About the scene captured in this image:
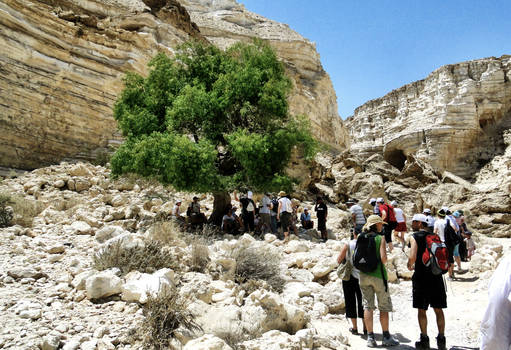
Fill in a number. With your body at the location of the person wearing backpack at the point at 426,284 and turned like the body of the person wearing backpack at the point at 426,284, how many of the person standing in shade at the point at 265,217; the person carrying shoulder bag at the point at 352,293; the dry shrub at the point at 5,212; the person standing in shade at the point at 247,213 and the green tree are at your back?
0

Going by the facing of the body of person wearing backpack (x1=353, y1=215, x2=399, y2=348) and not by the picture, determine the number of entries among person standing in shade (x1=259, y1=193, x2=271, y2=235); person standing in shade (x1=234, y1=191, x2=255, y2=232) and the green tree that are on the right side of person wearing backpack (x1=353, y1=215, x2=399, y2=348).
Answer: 0

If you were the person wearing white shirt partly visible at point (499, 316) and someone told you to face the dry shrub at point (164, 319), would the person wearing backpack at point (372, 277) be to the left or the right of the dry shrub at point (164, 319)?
right

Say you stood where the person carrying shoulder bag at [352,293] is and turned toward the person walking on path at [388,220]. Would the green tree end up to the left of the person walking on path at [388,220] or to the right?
left

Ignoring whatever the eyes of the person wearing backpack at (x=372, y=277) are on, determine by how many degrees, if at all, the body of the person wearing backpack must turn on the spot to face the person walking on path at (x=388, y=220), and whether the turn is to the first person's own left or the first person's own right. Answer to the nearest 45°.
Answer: approximately 45° to the first person's own left

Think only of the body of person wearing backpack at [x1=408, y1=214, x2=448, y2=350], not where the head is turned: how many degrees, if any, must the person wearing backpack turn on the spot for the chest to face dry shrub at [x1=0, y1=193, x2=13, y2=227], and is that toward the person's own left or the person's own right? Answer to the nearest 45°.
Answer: approximately 45° to the person's own left

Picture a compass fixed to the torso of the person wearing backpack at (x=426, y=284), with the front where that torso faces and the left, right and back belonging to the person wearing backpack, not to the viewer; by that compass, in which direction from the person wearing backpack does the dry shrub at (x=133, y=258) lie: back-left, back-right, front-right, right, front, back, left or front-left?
front-left

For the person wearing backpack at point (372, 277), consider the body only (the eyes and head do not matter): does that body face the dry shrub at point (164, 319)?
no

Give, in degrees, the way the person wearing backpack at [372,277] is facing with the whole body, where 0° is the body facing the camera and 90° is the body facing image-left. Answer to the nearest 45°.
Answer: approximately 225°

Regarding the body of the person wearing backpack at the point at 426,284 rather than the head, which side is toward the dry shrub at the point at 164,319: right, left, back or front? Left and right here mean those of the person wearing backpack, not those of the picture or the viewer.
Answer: left

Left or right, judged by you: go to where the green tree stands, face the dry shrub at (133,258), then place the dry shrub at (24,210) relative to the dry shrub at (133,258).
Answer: right

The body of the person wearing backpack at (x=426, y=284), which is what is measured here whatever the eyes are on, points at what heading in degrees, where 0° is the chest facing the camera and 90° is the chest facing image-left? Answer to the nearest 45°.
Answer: approximately 135°

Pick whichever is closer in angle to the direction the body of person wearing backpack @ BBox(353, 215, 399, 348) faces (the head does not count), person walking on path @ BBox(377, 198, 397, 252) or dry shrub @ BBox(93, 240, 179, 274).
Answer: the person walking on path

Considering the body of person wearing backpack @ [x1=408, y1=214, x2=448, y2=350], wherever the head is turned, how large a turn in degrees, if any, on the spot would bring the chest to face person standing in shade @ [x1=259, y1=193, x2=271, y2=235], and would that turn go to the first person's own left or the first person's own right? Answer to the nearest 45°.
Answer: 0° — they already face them

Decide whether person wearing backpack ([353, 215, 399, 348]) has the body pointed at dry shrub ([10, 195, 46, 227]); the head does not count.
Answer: no

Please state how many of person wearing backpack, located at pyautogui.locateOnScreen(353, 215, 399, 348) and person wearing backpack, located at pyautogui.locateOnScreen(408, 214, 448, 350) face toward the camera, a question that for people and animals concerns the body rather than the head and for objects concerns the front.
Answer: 0

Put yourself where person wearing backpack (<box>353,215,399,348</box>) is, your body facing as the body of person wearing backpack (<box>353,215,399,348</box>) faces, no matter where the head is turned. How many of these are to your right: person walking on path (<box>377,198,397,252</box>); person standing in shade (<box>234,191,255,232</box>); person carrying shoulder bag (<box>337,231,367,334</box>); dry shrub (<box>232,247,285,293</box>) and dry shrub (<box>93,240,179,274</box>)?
0
